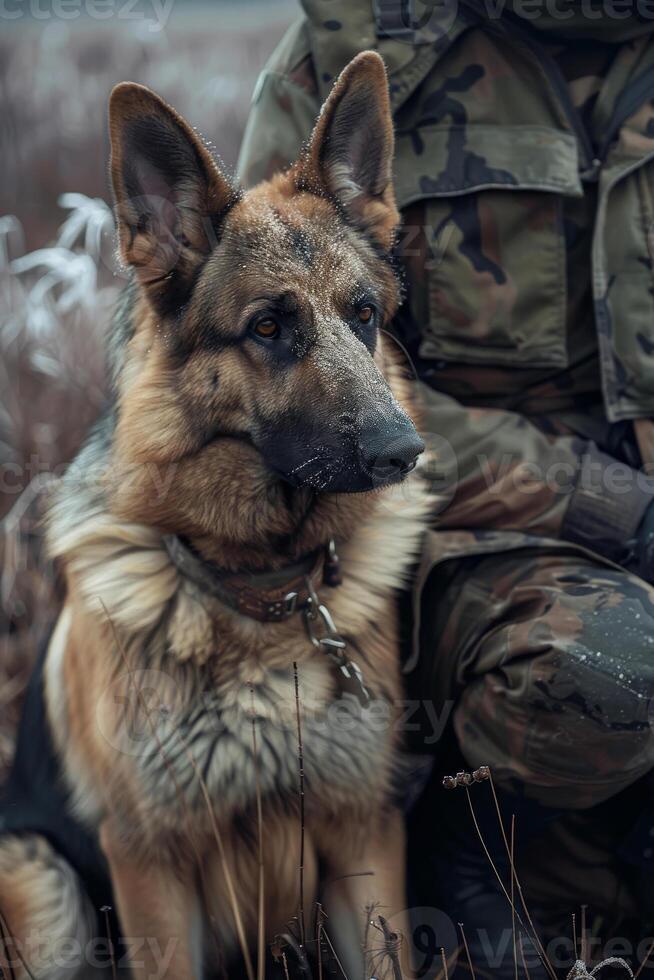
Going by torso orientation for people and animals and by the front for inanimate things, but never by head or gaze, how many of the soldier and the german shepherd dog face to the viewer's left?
0

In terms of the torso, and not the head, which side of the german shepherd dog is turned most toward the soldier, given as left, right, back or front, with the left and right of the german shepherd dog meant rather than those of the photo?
left

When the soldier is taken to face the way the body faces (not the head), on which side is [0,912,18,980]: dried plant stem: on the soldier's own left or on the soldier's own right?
on the soldier's own right

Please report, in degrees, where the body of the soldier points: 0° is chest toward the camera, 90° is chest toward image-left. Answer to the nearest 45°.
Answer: approximately 0°

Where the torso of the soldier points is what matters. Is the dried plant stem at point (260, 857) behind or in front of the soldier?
in front

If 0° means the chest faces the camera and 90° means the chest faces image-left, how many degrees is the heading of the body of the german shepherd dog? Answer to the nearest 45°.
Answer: approximately 315°
